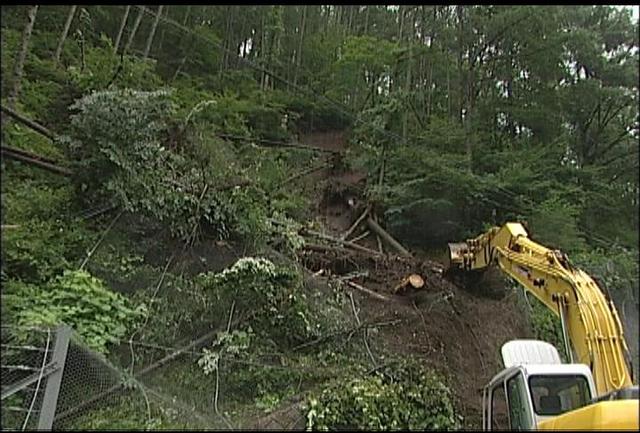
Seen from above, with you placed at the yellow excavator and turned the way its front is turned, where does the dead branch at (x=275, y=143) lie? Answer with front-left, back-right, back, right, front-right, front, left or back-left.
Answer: front

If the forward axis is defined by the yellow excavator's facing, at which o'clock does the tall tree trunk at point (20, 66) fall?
The tall tree trunk is roughly at 10 o'clock from the yellow excavator.

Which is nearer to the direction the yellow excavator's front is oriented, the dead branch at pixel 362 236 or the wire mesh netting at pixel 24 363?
the dead branch

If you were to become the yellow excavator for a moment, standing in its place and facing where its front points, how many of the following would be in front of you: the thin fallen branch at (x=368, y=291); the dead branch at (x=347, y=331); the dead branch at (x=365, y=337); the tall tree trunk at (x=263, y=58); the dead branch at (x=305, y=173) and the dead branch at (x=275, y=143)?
6

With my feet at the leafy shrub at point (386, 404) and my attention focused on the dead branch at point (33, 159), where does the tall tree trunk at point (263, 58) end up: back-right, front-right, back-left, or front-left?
front-right

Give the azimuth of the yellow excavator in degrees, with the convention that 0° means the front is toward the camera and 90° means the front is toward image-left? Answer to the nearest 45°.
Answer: approximately 135°

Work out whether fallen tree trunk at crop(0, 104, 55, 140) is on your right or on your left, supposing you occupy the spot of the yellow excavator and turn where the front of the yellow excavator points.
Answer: on your left

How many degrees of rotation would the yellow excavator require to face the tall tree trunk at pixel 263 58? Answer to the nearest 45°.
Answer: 0° — it already faces it

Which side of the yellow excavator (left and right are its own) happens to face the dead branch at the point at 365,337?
front

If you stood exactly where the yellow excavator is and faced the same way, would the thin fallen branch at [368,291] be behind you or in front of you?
in front

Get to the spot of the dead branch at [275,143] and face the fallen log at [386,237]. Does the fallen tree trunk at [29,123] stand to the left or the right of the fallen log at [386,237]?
right

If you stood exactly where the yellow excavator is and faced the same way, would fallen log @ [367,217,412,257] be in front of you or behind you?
in front

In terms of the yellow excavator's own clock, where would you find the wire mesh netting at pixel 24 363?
The wire mesh netting is roughly at 10 o'clock from the yellow excavator.

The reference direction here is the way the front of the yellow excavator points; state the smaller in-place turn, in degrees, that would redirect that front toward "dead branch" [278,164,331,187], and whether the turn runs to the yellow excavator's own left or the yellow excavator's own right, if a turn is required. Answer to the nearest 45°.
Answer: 0° — it already faces it

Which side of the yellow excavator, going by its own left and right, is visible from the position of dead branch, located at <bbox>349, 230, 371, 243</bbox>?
front

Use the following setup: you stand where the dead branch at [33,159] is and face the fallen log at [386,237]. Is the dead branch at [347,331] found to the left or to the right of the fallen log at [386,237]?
right
